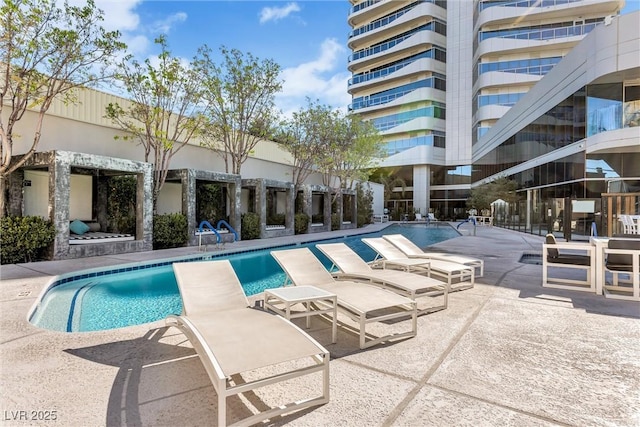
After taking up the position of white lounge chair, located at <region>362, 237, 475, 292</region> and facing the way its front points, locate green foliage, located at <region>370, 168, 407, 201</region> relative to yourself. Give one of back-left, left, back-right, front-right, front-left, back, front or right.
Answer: back-left

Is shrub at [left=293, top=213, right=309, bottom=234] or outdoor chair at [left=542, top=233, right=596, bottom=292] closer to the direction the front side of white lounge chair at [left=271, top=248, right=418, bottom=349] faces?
the outdoor chair

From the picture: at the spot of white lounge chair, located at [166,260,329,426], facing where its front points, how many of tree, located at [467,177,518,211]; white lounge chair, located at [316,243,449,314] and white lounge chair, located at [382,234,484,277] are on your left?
3

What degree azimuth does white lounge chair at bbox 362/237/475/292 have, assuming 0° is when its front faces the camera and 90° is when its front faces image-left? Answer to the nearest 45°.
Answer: approximately 315°

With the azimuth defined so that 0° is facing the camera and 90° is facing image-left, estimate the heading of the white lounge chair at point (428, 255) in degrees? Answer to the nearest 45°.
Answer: approximately 315°

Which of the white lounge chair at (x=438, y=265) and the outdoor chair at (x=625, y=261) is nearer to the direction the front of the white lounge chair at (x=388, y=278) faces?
the outdoor chair

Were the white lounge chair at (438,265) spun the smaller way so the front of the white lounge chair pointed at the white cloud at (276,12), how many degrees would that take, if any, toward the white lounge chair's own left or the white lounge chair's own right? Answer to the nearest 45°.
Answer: approximately 180°

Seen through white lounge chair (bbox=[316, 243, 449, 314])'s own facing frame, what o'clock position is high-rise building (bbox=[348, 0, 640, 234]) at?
The high-rise building is roughly at 8 o'clock from the white lounge chair.

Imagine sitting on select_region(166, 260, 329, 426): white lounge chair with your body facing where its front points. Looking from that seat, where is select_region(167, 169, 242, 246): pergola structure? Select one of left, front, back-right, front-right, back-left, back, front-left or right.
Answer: back-left
